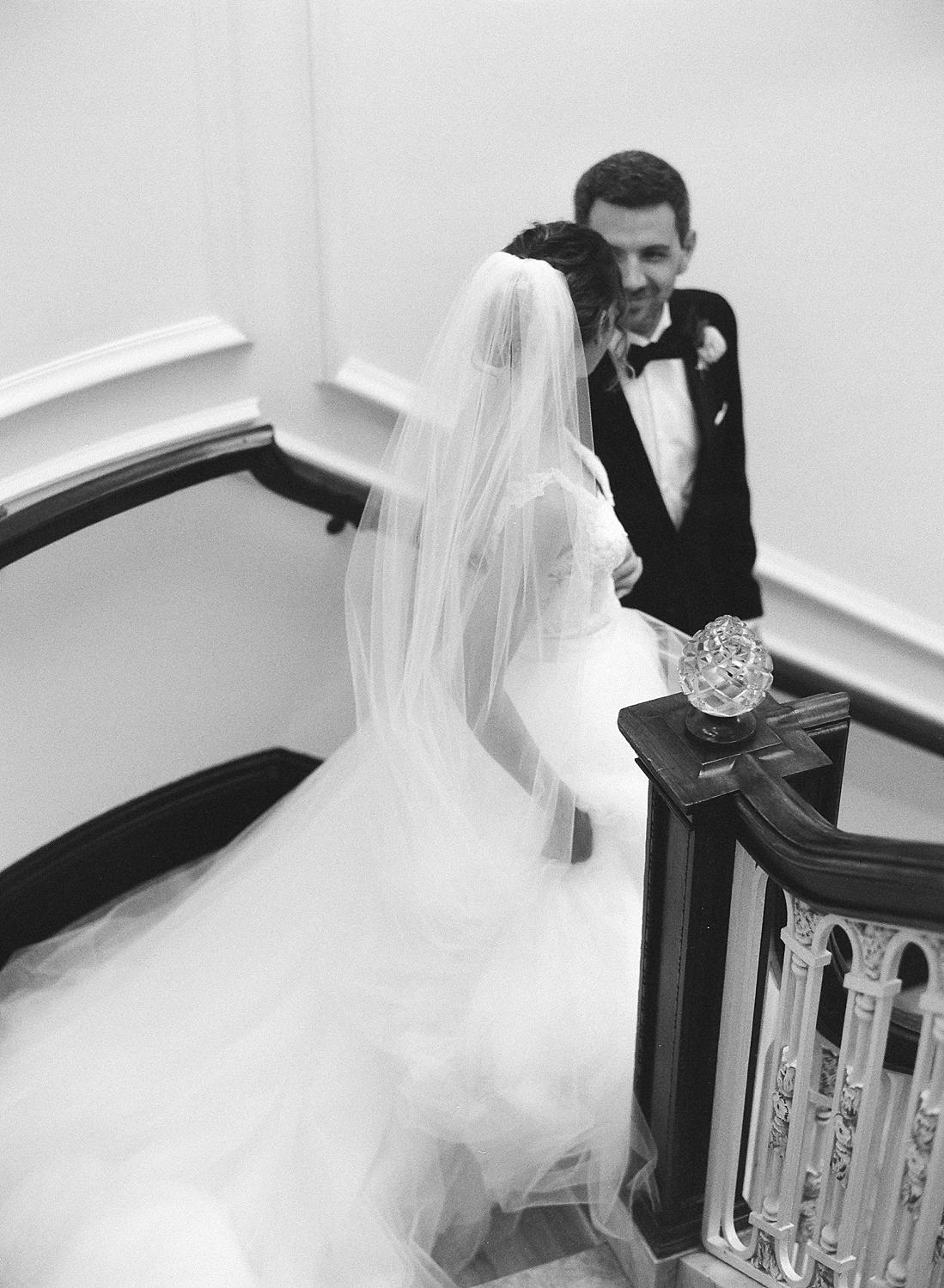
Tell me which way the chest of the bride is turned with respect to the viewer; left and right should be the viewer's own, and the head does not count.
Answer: facing away from the viewer and to the right of the viewer

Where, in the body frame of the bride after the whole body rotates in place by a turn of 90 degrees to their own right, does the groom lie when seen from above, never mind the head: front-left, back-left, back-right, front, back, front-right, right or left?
left

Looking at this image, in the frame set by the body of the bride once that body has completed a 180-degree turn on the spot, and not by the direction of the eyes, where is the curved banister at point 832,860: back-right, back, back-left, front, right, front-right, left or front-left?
left

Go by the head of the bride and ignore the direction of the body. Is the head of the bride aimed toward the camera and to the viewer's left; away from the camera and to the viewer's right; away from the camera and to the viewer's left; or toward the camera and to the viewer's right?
away from the camera and to the viewer's right
